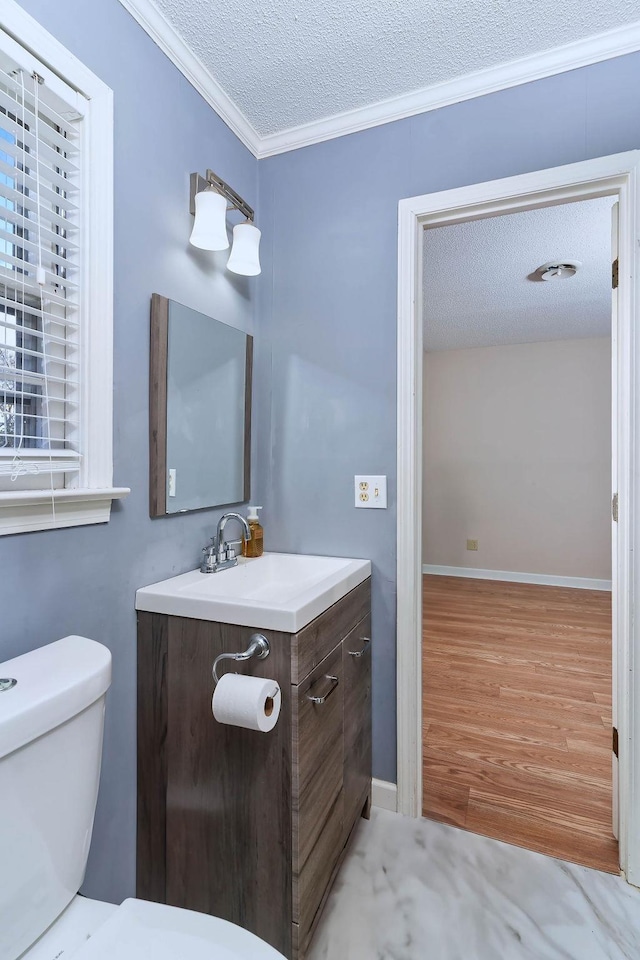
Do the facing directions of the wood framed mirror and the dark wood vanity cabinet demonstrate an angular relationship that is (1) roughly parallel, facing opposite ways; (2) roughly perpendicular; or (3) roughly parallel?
roughly parallel

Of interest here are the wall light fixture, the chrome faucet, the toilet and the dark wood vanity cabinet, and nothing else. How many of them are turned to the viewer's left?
0

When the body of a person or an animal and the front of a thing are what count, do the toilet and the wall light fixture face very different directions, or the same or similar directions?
same or similar directions

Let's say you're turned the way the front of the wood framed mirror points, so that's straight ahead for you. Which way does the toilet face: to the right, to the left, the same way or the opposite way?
the same way

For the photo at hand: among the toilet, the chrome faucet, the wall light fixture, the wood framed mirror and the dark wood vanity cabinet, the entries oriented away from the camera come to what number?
0

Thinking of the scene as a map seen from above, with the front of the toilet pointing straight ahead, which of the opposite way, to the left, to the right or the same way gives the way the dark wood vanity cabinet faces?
the same way

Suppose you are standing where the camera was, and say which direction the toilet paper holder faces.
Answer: facing the viewer and to the left of the viewer

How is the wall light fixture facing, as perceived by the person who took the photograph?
facing the viewer and to the right of the viewer

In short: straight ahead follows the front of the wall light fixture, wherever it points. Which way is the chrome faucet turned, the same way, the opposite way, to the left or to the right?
the same way

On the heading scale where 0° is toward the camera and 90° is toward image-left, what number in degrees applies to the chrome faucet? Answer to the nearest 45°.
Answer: approximately 315°
